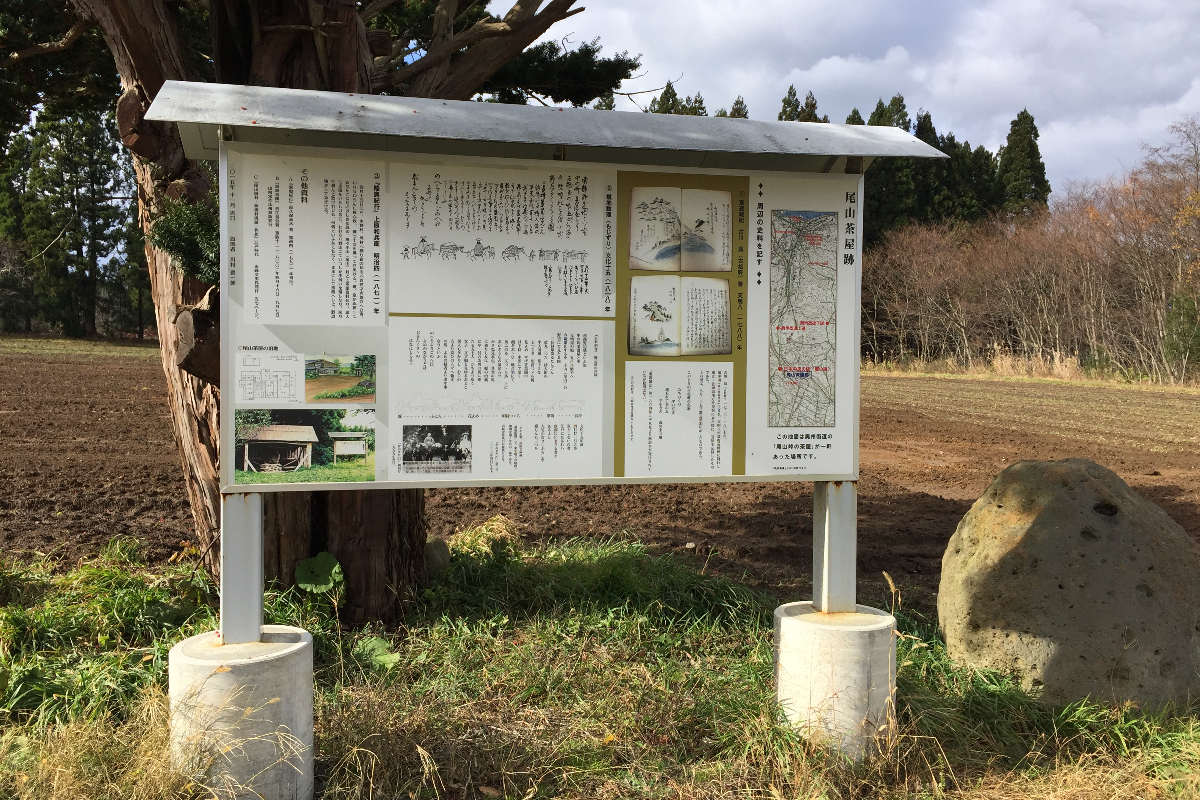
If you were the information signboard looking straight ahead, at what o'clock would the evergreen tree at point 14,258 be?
The evergreen tree is roughly at 5 o'clock from the information signboard.

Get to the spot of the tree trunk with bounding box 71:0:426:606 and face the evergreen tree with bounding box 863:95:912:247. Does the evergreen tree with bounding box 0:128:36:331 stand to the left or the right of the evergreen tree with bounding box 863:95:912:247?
left

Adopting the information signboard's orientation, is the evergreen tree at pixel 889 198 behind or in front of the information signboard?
behind

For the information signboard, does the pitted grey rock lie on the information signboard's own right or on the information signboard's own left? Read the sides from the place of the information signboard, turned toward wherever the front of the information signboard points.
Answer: on the information signboard's own left

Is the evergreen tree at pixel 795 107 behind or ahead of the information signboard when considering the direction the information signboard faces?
behind

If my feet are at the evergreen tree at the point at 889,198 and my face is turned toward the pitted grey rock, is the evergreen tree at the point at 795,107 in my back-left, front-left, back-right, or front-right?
back-right

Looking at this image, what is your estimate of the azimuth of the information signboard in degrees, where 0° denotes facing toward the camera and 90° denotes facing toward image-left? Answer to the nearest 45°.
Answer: approximately 0°

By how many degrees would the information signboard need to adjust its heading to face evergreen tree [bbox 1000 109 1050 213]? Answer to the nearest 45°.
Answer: approximately 135° to its left

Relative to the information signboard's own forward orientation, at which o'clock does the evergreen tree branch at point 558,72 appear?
The evergreen tree branch is roughly at 6 o'clock from the information signboard.
